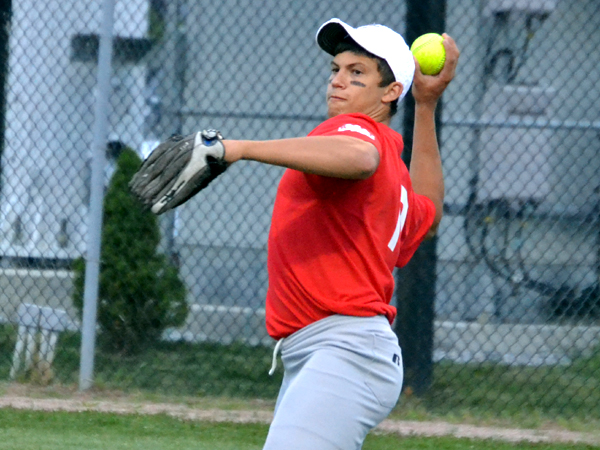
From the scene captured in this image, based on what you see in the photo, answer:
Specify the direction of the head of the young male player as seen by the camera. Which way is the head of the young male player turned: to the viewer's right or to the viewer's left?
to the viewer's left

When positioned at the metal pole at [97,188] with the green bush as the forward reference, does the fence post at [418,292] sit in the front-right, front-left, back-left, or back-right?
front-right

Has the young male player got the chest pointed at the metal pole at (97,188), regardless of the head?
no

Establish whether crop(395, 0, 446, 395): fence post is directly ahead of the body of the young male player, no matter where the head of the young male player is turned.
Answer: no

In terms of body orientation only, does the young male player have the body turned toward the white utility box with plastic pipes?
no

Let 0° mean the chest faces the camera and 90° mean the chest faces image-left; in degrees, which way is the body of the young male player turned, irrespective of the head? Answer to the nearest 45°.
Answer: approximately 90°

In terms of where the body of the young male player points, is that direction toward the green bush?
no
